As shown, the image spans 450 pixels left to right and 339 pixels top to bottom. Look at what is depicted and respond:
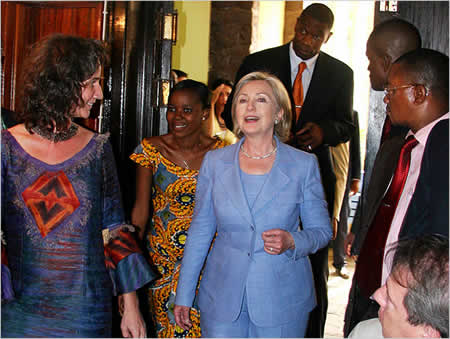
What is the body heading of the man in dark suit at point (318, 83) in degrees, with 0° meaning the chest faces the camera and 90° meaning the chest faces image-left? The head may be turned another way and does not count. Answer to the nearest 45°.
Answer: approximately 0°

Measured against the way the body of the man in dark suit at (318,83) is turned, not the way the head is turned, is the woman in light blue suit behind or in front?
in front

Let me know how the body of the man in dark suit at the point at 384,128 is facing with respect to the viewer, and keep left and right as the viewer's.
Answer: facing to the left of the viewer

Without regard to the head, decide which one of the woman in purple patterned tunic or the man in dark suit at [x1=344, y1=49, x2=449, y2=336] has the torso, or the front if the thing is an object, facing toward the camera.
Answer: the woman in purple patterned tunic

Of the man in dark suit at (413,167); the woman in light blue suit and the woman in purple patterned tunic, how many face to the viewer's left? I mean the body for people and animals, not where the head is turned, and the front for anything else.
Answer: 1

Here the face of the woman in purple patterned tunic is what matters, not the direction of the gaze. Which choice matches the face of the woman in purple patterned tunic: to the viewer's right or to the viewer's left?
to the viewer's right

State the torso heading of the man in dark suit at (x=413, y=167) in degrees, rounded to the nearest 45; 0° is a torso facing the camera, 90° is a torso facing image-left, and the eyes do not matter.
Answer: approximately 90°

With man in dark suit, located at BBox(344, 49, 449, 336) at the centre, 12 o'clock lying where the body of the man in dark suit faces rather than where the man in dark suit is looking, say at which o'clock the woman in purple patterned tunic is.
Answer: The woman in purple patterned tunic is roughly at 11 o'clock from the man in dark suit.

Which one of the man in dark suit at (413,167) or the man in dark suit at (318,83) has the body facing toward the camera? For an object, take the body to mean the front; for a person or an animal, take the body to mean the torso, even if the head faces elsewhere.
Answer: the man in dark suit at (318,83)

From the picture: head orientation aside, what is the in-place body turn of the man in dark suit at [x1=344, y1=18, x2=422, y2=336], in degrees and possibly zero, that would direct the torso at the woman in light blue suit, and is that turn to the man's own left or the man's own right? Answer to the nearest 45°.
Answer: approximately 45° to the man's own left

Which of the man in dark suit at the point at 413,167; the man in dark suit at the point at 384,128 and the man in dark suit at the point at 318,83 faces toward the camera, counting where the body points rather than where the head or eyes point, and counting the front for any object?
the man in dark suit at the point at 318,83

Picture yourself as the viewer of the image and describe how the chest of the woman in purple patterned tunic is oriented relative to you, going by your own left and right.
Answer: facing the viewer

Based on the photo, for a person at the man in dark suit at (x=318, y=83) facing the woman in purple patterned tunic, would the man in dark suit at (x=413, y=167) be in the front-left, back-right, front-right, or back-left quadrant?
front-left

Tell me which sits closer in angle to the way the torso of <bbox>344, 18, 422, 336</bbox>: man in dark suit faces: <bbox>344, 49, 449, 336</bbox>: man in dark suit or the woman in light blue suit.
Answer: the woman in light blue suit
